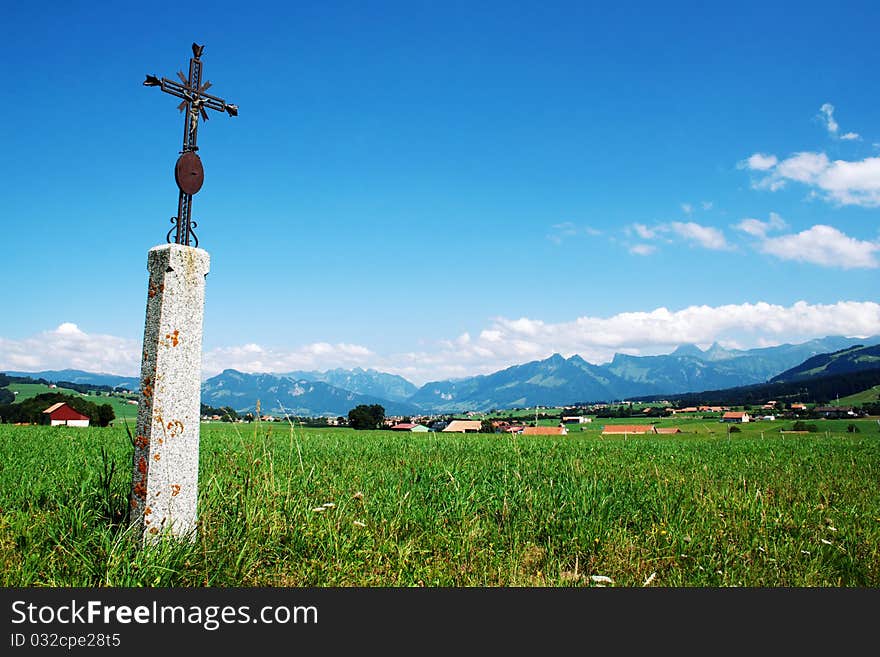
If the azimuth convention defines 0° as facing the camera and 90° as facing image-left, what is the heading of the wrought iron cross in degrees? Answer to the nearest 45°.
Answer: approximately 315°
